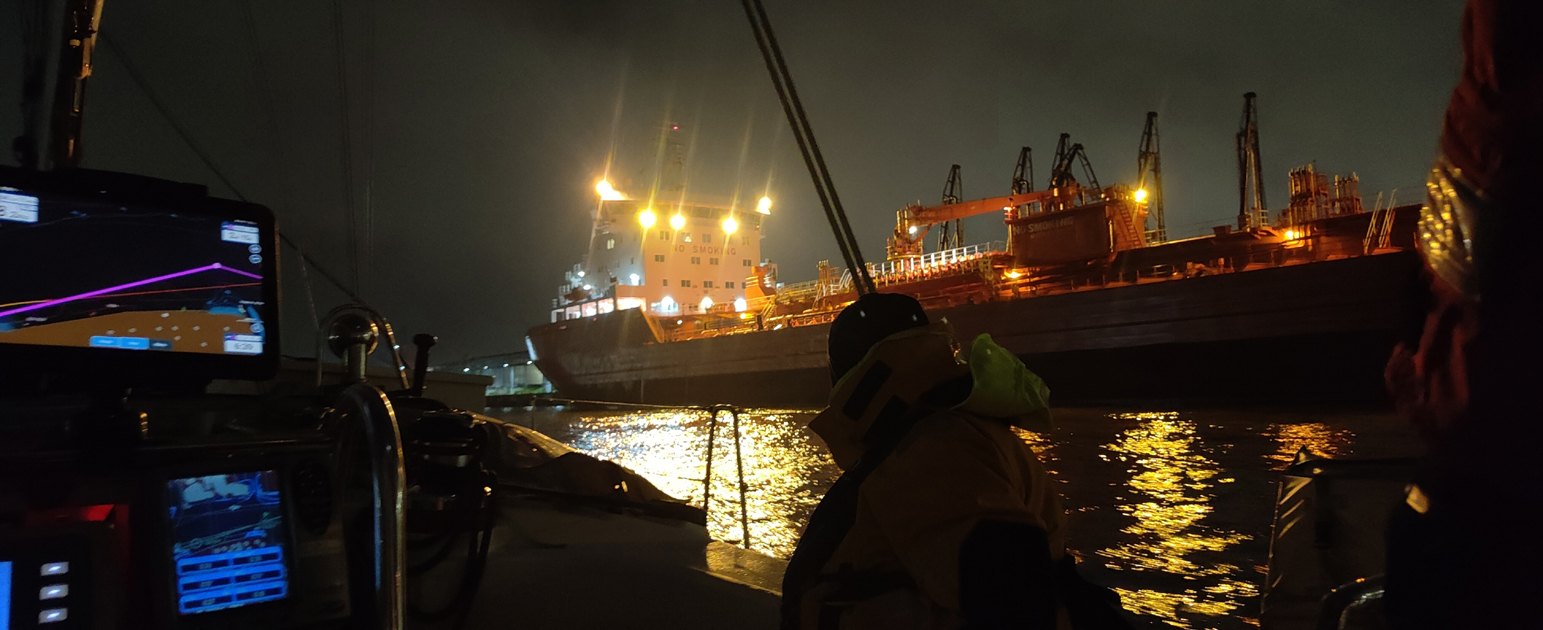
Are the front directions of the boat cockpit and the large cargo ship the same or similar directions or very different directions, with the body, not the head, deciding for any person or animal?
very different directions

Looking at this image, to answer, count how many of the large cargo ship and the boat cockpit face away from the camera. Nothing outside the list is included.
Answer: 1

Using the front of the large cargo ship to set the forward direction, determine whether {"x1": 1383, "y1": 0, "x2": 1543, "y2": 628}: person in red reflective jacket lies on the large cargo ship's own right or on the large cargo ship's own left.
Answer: on the large cargo ship's own right

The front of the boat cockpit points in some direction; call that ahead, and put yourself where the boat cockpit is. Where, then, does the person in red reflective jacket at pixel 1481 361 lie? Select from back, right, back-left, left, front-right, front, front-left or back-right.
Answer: back-right

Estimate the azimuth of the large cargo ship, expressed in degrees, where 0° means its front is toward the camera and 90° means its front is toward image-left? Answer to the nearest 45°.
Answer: approximately 315°

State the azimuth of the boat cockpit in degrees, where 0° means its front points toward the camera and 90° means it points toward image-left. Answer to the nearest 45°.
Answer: approximately 180°

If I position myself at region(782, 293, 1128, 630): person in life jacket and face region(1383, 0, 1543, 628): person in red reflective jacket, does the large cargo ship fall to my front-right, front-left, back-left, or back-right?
back-left

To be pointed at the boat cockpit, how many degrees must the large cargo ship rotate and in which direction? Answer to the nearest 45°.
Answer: approximately 45° to its right

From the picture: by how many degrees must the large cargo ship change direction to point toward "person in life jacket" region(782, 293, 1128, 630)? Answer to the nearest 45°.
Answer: approximately 45° to its right
